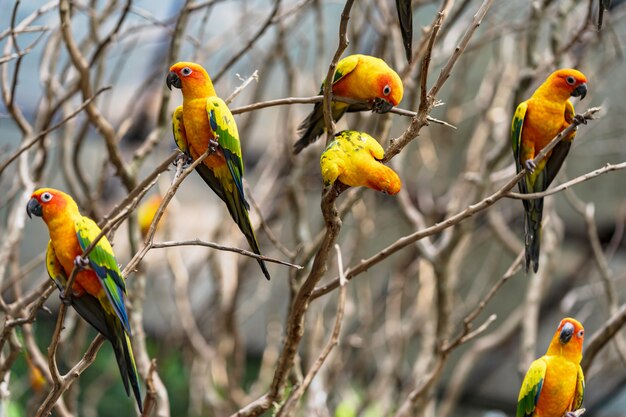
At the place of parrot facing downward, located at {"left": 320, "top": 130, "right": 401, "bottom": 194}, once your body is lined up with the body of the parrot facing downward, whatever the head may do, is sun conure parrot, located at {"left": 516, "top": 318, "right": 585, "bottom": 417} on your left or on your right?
on your left

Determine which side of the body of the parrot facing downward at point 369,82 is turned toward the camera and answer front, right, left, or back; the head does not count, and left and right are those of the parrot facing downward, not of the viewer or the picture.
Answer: right

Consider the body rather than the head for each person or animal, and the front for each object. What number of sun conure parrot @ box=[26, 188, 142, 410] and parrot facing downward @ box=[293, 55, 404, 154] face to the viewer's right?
1

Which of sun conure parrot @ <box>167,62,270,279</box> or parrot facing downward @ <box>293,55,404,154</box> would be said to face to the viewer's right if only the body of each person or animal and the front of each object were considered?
the parrot facing downward

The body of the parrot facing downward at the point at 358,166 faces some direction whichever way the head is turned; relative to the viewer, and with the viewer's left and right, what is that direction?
facing the viewer and to the right of the viewer

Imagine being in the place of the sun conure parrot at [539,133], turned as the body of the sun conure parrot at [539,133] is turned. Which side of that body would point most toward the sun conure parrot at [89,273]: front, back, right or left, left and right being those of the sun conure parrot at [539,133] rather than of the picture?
right

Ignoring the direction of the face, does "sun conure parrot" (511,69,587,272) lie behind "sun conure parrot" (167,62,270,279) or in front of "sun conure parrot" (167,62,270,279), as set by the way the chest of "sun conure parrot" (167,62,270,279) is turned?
behind

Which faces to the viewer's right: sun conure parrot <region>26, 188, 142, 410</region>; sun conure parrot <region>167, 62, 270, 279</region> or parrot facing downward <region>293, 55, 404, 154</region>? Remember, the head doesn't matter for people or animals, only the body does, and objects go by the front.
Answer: the parrot facing downward

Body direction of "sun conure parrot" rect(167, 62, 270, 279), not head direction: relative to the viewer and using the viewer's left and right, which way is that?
facing the viewer and to the left of the viewer
